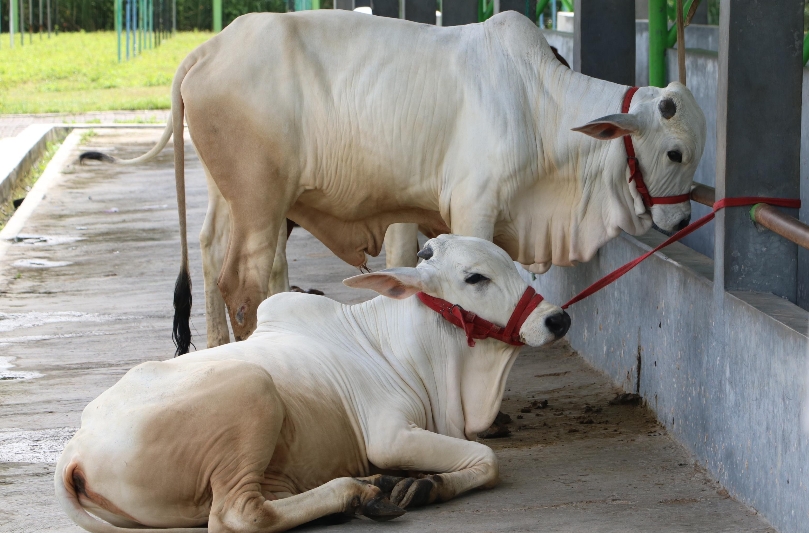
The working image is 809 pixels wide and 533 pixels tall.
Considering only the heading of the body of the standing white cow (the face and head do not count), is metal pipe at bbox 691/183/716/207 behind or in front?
in front

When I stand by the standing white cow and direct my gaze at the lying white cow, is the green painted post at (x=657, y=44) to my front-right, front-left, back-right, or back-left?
back-left

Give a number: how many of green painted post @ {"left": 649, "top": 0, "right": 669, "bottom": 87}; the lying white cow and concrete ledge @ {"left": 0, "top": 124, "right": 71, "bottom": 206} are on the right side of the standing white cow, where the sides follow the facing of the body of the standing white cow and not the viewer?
1

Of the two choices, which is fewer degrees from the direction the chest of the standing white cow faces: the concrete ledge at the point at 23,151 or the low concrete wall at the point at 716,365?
the low concrete wall

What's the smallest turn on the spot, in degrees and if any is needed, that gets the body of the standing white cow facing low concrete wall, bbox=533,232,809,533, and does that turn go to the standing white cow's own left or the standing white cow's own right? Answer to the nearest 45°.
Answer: approximately 45° to the standing white cow's own right

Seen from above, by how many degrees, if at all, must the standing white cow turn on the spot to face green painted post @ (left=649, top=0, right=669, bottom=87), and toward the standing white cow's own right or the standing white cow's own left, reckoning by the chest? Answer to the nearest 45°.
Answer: approximately 45° to the standing white cow's own left

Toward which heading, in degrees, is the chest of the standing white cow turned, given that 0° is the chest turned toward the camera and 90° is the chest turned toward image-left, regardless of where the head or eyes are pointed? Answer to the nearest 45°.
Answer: approximately 270°

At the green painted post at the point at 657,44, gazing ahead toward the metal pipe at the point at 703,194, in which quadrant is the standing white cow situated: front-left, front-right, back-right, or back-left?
front-right

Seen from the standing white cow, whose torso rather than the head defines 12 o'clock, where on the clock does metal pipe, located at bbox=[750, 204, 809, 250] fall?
The metal pipe is roughly at 2 o'clock from the standing white cow.

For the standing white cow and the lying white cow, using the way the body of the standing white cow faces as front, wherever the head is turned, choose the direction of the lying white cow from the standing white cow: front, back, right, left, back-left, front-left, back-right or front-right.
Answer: right
